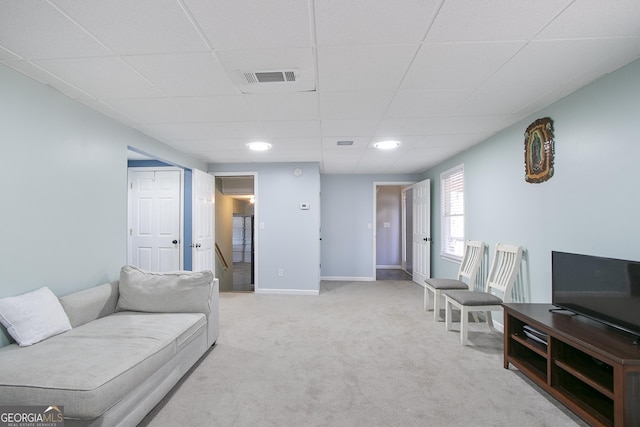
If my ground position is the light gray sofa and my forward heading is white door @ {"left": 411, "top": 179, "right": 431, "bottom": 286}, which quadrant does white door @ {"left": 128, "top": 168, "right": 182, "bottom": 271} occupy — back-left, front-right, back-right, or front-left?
front-left

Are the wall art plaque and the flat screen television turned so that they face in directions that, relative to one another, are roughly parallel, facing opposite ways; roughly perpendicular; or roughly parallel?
roughly parallel

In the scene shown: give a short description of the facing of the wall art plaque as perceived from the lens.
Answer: facing the viewer and to the left of the viewer

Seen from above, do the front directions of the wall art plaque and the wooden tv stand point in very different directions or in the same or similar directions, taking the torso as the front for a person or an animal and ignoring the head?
same or similar directions

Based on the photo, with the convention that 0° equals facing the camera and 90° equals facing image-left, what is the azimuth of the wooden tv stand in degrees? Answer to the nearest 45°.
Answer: approximately 45°

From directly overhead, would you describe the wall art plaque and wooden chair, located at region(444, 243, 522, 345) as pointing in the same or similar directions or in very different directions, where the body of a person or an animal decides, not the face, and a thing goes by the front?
same or similar directions

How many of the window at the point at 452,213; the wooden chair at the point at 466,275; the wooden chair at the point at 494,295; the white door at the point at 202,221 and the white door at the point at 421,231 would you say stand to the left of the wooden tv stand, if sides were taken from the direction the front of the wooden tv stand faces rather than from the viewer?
0

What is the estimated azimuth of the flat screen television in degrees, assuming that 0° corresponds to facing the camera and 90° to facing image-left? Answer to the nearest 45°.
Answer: approximately 45°

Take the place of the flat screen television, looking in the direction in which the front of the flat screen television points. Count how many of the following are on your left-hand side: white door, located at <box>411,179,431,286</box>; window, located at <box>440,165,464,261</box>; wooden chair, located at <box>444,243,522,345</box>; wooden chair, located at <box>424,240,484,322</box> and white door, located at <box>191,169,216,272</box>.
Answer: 0

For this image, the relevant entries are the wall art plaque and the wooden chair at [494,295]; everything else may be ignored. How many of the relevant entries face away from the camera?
0

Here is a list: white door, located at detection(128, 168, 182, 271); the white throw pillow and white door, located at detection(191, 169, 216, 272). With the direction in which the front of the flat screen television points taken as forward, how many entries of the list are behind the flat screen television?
0

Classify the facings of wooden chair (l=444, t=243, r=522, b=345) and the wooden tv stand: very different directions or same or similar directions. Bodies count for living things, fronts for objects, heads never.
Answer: same or similar directions

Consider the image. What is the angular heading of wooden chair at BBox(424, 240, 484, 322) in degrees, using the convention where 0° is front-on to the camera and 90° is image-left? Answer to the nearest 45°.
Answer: approximately 45°

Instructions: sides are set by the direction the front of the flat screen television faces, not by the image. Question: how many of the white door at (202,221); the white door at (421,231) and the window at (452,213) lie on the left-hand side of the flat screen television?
0

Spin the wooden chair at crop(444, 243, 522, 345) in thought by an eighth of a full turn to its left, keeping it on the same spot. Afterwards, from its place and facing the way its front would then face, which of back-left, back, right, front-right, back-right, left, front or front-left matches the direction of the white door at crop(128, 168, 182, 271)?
right

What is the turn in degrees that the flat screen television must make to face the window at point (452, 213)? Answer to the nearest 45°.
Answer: approximately 90° to its right

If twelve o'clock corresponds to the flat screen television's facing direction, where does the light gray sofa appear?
The light gray sofa is roughly at 12 o'clock from the flat screen television.

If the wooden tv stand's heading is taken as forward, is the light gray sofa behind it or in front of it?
in front
